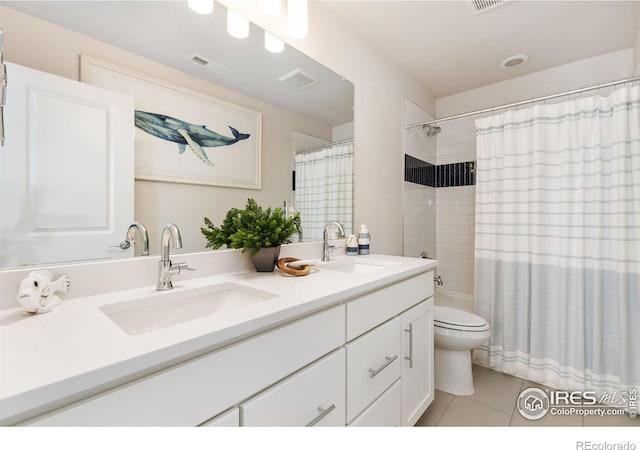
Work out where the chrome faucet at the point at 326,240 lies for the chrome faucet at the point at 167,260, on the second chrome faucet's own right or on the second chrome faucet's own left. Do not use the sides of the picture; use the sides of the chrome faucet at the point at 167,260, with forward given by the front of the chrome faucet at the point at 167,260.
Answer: on the second chrome faucet's own left

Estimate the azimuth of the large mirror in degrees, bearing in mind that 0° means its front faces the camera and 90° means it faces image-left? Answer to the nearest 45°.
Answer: approximately 315°

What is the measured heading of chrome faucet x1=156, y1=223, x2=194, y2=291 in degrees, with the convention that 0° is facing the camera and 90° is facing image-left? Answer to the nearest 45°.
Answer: approximately 315°

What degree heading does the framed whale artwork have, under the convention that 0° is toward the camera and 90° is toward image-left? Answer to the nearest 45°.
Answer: approximately 315°

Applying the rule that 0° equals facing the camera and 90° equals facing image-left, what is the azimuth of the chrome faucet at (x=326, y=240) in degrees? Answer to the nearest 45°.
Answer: approximately 315°
